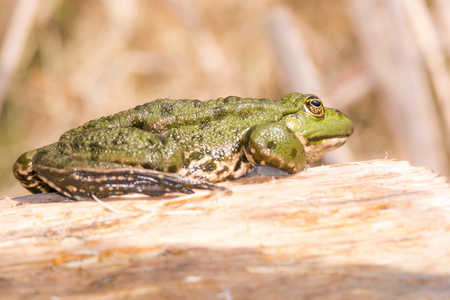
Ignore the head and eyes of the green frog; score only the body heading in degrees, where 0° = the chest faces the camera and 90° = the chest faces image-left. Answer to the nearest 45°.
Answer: approximately 270°
